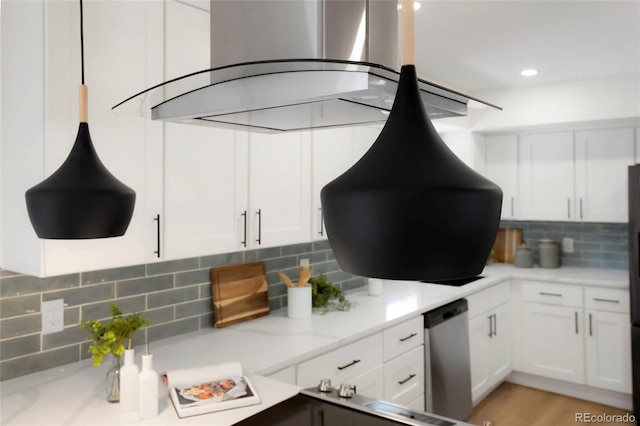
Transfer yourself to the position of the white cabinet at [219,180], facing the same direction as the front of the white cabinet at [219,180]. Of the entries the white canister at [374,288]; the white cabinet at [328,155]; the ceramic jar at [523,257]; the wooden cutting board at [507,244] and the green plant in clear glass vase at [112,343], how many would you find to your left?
4

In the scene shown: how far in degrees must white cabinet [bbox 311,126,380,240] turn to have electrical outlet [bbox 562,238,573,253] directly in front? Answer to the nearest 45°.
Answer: approximately 90° to its left

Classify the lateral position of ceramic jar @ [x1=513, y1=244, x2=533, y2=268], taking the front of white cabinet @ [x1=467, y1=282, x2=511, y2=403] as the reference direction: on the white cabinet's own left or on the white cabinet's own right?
on the white cabinet's own left

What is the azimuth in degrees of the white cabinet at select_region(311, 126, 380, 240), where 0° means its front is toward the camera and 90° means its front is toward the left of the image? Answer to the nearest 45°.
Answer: approximately 315°

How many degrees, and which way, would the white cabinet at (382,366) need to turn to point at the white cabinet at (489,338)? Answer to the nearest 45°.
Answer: approximately 90° to its left

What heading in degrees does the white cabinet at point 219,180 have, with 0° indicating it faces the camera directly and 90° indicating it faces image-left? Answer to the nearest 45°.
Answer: approximately 315°

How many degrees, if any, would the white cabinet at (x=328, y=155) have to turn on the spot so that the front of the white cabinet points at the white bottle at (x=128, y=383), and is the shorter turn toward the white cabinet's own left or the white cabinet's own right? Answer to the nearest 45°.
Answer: approximately 90° to the white cabinet's own right

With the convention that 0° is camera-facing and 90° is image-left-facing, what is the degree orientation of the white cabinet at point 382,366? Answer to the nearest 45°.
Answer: approximately 315°
